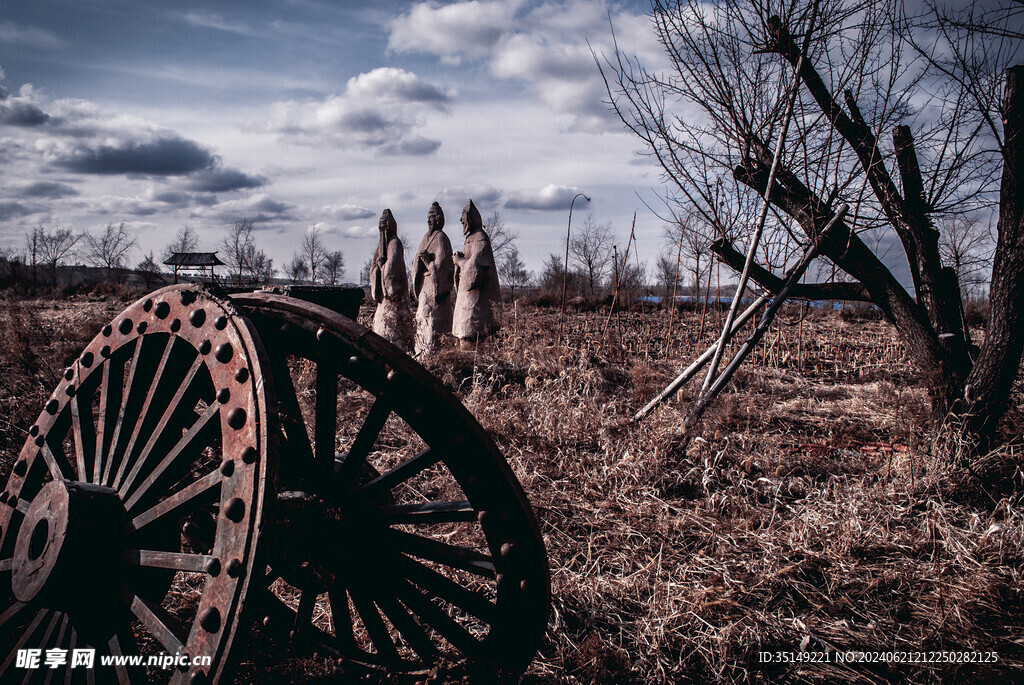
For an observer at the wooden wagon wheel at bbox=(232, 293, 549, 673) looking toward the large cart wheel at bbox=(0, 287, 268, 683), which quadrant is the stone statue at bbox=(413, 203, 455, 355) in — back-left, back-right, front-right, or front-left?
back-right

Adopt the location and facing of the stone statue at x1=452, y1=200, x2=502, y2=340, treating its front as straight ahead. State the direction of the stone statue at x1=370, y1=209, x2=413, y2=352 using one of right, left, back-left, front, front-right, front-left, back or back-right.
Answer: front-right
